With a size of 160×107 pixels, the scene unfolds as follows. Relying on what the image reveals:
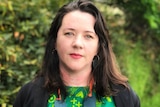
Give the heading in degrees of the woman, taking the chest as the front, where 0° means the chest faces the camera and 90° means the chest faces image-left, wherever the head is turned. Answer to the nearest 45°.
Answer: approximately 0°
